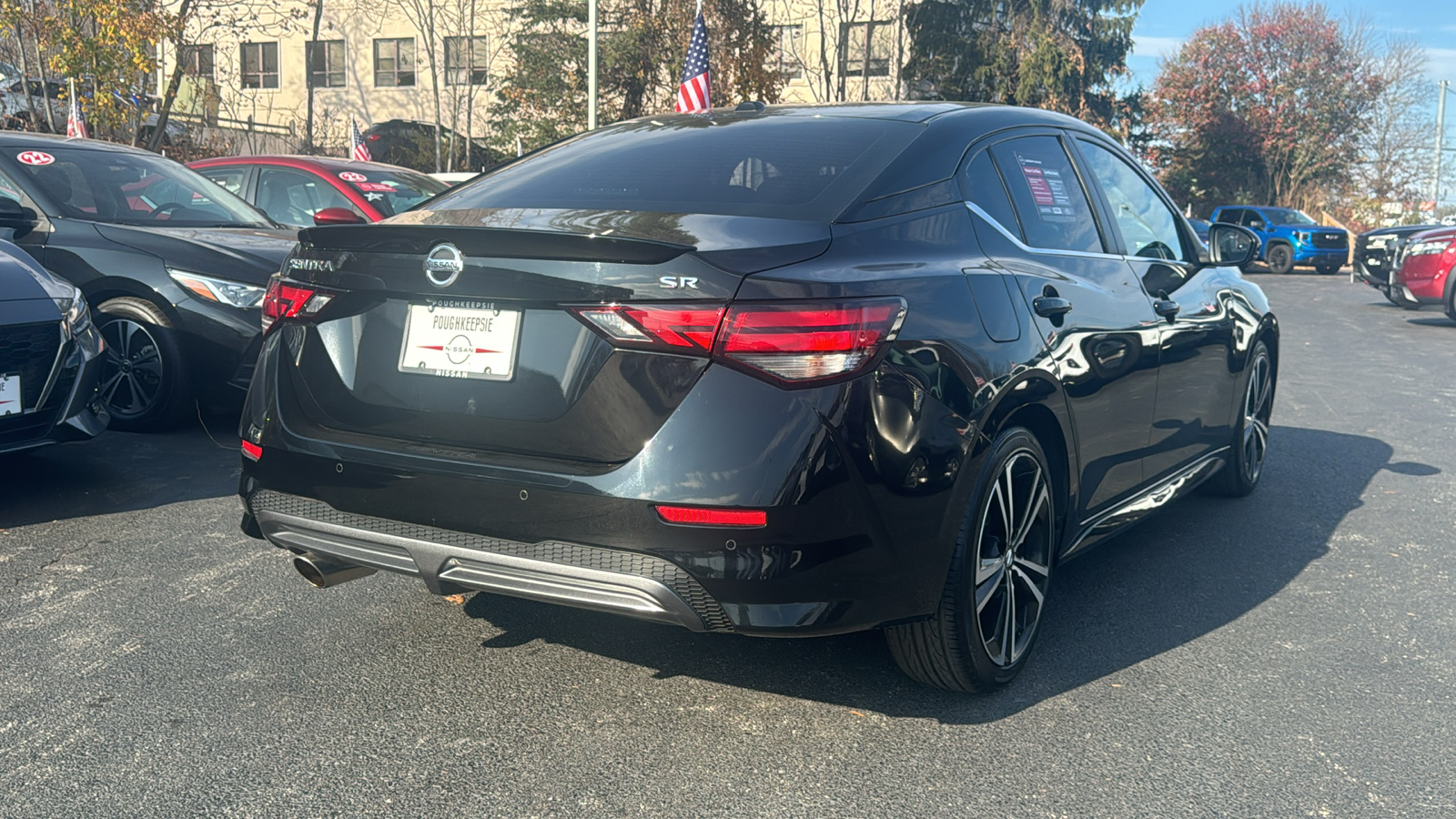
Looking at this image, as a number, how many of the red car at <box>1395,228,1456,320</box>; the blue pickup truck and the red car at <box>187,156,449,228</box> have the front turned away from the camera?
0

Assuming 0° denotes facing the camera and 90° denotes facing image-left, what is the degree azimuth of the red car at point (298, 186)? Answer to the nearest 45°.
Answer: approximately 315°

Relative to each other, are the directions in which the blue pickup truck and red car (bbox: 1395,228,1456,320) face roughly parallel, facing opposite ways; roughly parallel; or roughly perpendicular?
roughly perpendicular

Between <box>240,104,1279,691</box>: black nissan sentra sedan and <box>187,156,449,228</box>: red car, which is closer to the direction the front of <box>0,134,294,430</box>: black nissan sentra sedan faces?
the black nissan sentra sedan

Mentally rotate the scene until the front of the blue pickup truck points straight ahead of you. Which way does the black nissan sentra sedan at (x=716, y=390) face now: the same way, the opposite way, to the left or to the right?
to the left

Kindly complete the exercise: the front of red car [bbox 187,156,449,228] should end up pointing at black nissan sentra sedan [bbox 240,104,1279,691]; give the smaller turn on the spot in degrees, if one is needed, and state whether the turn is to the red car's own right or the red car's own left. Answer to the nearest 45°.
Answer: approximately 45° to the red car's own right

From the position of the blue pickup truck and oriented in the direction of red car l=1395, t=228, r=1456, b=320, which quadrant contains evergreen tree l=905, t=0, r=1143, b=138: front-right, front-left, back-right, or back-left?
back-right

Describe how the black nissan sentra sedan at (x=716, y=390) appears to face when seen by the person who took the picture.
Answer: facing away from the viewer and to the right of the viewer

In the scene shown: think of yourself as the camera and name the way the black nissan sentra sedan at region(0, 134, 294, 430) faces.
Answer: facing the viewer and to the right of the viewer

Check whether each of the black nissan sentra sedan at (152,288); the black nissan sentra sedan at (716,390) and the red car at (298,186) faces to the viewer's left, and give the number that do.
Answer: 0

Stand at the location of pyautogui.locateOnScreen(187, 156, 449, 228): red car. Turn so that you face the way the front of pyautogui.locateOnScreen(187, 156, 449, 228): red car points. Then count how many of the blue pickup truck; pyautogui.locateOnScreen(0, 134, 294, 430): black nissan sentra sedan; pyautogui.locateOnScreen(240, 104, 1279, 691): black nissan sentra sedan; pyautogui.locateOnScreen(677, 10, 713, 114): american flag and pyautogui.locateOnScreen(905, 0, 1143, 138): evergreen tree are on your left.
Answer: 3

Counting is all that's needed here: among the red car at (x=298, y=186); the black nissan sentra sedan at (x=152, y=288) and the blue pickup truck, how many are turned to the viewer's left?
0

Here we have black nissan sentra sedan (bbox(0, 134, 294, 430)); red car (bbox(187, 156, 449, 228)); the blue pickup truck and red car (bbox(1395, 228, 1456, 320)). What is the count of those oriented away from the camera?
0
